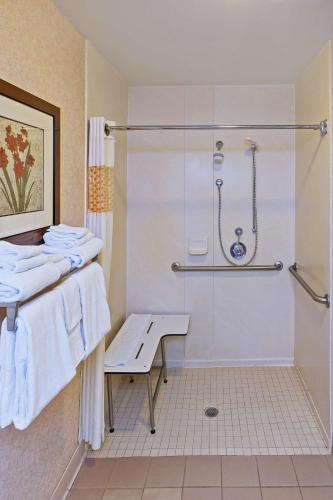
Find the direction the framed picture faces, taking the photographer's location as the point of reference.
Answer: facing the viewer and to the right of the viewer

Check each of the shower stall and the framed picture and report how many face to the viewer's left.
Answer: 0

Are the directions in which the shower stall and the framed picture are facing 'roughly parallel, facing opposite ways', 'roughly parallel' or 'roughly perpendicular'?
roughly perpendicular

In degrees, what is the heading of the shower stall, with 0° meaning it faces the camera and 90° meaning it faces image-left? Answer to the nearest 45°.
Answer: approximately 0°

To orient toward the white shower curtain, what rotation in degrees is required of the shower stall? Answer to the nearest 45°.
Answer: approximately 45° to its right

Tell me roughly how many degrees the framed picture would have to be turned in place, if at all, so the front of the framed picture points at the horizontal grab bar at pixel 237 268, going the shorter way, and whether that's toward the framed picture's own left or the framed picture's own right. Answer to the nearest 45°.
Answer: approximately 90° to the framed picture's own left

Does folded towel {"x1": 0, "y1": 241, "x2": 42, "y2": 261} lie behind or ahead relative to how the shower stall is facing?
ahead

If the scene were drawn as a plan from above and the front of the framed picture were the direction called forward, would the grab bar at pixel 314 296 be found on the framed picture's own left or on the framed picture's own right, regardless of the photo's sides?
on the framed picture's own left

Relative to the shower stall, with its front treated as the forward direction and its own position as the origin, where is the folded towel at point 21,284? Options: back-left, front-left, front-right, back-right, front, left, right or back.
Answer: front
